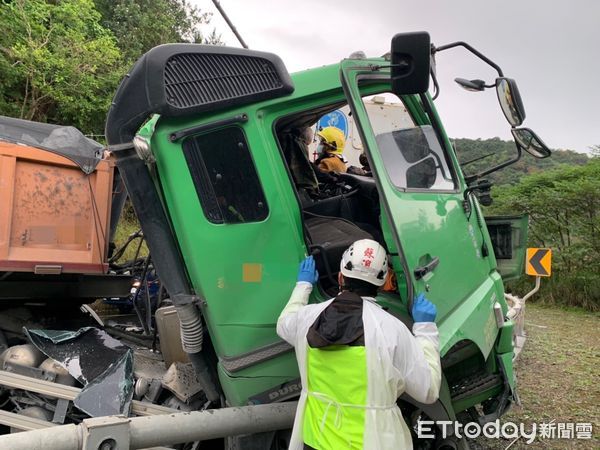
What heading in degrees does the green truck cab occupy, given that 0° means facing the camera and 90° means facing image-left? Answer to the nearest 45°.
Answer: approximately 270°

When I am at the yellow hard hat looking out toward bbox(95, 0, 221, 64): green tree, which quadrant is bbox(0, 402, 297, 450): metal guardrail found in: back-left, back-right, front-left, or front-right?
back-left

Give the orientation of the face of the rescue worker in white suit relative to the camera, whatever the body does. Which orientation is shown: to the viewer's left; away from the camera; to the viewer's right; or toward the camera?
away from the camera

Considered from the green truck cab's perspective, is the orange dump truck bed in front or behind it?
behind

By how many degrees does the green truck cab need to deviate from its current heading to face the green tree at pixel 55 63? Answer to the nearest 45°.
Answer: approximately 135° to its left
